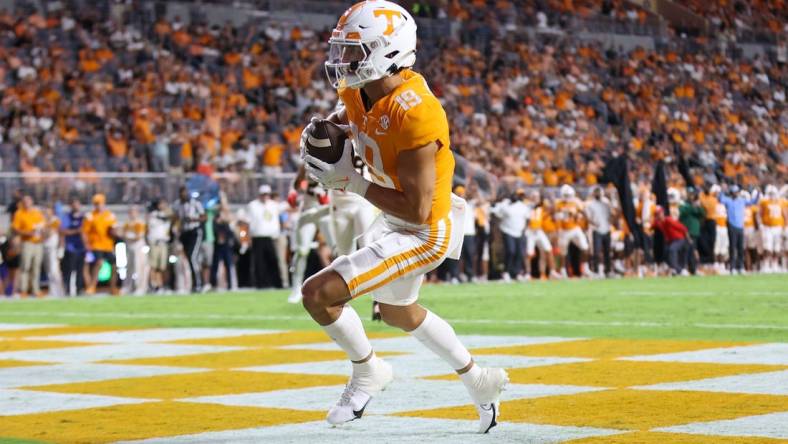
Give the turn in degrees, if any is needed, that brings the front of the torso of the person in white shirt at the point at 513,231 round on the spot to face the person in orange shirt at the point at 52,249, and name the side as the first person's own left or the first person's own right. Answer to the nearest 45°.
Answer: approximately 45° to the first person's own right

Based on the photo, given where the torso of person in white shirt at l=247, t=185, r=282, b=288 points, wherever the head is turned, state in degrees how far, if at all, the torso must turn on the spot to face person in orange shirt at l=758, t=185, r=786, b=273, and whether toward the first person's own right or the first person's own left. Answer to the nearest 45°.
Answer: approximately 90° to the first person's own left

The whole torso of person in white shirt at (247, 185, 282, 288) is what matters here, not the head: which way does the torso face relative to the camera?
toward the camera

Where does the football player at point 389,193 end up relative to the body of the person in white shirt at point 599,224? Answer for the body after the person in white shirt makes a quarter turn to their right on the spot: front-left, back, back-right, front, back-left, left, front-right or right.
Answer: left

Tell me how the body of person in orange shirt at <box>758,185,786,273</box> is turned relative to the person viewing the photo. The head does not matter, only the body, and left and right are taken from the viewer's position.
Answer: facing the viewer

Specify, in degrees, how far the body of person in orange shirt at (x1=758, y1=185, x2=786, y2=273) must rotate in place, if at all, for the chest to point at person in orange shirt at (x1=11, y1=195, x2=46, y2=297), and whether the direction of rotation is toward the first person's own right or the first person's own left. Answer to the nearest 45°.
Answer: approximately 45° to the first person's own right

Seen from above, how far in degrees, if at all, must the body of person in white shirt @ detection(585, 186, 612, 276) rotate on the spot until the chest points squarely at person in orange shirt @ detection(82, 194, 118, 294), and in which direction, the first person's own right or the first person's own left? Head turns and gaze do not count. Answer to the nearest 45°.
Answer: approximately 45° to the first person's own right

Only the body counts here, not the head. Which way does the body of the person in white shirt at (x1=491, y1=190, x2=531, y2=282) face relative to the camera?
toward the camera

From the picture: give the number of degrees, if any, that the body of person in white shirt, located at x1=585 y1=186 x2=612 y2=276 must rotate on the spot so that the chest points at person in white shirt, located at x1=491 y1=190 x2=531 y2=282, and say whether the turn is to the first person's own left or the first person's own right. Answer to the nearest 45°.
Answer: approximately 45° to the first person's own right

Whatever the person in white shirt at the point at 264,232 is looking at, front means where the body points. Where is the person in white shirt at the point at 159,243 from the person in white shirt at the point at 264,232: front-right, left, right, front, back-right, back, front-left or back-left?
right

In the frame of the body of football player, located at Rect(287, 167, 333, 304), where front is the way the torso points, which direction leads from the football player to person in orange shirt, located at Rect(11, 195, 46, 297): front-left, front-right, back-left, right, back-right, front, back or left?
right

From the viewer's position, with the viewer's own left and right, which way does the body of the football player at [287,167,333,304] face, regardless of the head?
facing the viewer and to the left of the viewer

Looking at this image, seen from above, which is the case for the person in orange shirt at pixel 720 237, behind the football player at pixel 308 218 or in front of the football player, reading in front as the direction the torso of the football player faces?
behind
